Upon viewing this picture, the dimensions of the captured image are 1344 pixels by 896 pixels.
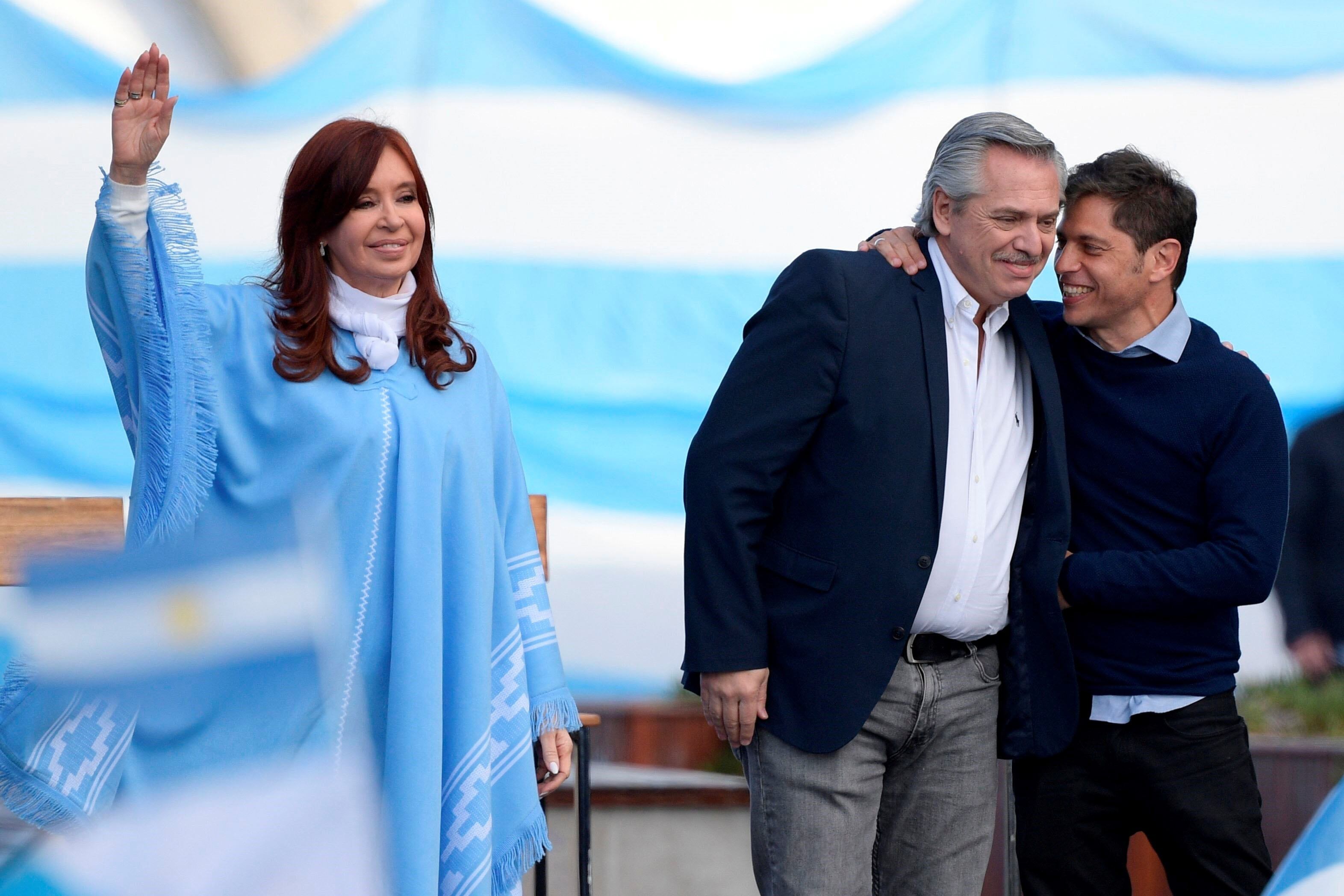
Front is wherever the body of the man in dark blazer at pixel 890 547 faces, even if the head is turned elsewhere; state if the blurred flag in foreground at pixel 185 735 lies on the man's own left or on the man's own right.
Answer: on the man's own right

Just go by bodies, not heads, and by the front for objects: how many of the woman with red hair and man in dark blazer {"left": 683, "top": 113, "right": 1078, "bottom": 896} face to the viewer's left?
0

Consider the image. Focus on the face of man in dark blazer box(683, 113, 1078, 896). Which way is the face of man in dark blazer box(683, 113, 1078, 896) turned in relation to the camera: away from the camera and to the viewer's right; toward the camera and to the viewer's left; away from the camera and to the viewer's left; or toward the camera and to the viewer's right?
toward the camera and to the viewer's right

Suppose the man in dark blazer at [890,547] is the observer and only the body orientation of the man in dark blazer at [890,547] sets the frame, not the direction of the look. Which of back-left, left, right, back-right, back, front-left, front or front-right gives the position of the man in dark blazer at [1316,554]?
left

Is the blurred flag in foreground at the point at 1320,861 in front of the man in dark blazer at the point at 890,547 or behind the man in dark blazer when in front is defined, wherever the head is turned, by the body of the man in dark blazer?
in front

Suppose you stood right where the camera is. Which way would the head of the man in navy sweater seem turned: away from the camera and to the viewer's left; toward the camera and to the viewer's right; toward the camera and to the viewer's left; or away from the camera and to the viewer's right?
toward the camera and to the viewer's left

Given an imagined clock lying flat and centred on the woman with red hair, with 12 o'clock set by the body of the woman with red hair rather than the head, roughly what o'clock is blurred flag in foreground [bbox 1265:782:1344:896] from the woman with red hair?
The blurred flag in foreground is roughly at 10 o'clock from the woman with red hair.

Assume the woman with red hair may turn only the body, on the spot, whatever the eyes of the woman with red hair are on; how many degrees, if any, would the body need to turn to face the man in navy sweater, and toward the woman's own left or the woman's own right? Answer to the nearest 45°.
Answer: approximately 90° to the woman's own left

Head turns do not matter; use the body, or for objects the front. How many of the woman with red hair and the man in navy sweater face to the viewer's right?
0

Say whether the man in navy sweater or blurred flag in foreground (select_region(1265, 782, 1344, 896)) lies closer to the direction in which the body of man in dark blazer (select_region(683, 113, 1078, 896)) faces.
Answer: the blurred flag in foreground

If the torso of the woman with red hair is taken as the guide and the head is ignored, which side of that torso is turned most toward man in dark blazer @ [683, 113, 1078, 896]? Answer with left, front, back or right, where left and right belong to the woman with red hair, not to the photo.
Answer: left

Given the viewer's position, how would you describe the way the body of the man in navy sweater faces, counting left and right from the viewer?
facing the viewer and to the left of the viewer
